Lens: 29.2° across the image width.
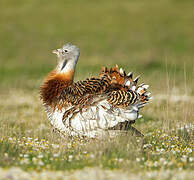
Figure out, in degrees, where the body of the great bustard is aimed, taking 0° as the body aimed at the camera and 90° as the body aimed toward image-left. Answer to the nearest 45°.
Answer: approximately 90°
